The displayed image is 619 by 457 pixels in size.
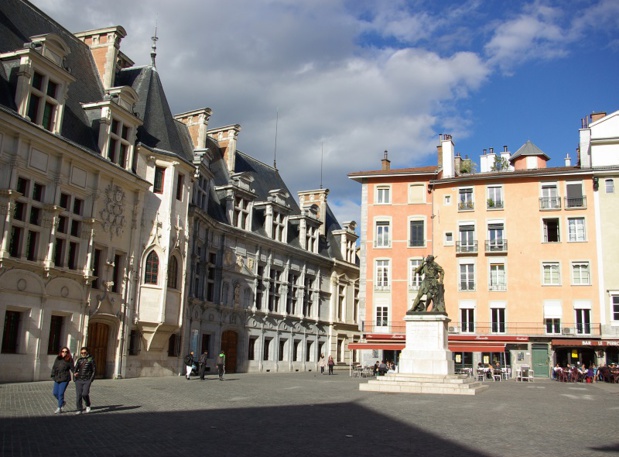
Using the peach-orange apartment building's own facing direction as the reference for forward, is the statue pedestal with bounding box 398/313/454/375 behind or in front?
in front

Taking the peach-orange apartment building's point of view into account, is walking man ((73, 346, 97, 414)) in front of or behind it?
in front

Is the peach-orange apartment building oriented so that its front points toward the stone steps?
yes

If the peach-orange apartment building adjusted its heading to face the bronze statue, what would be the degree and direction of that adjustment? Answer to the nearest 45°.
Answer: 0° — it already faces it

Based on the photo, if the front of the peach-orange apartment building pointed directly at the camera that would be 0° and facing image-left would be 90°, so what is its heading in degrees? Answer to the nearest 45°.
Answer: approximately 0°

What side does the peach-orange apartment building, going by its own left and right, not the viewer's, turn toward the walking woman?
front
